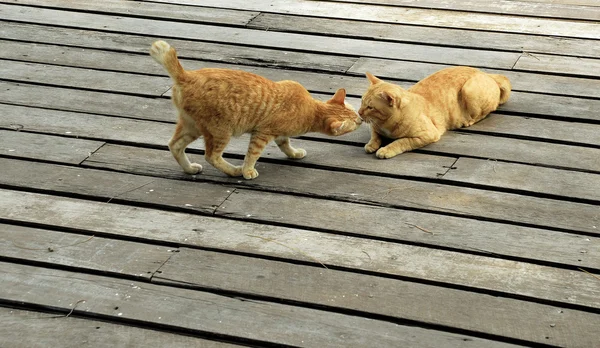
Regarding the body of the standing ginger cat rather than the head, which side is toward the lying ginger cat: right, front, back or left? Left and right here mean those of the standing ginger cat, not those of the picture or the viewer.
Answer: front

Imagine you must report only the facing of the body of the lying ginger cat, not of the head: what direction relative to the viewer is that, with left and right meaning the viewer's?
facing the viewer and to the left of the viewer

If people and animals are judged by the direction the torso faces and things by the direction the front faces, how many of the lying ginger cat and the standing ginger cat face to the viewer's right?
1

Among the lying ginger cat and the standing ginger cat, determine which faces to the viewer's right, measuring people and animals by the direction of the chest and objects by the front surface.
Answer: the standing ginger cat

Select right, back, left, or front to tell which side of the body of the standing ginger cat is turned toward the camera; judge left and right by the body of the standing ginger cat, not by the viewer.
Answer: right

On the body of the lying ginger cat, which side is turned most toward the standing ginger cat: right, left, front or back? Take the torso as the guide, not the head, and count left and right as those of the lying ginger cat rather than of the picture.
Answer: front
